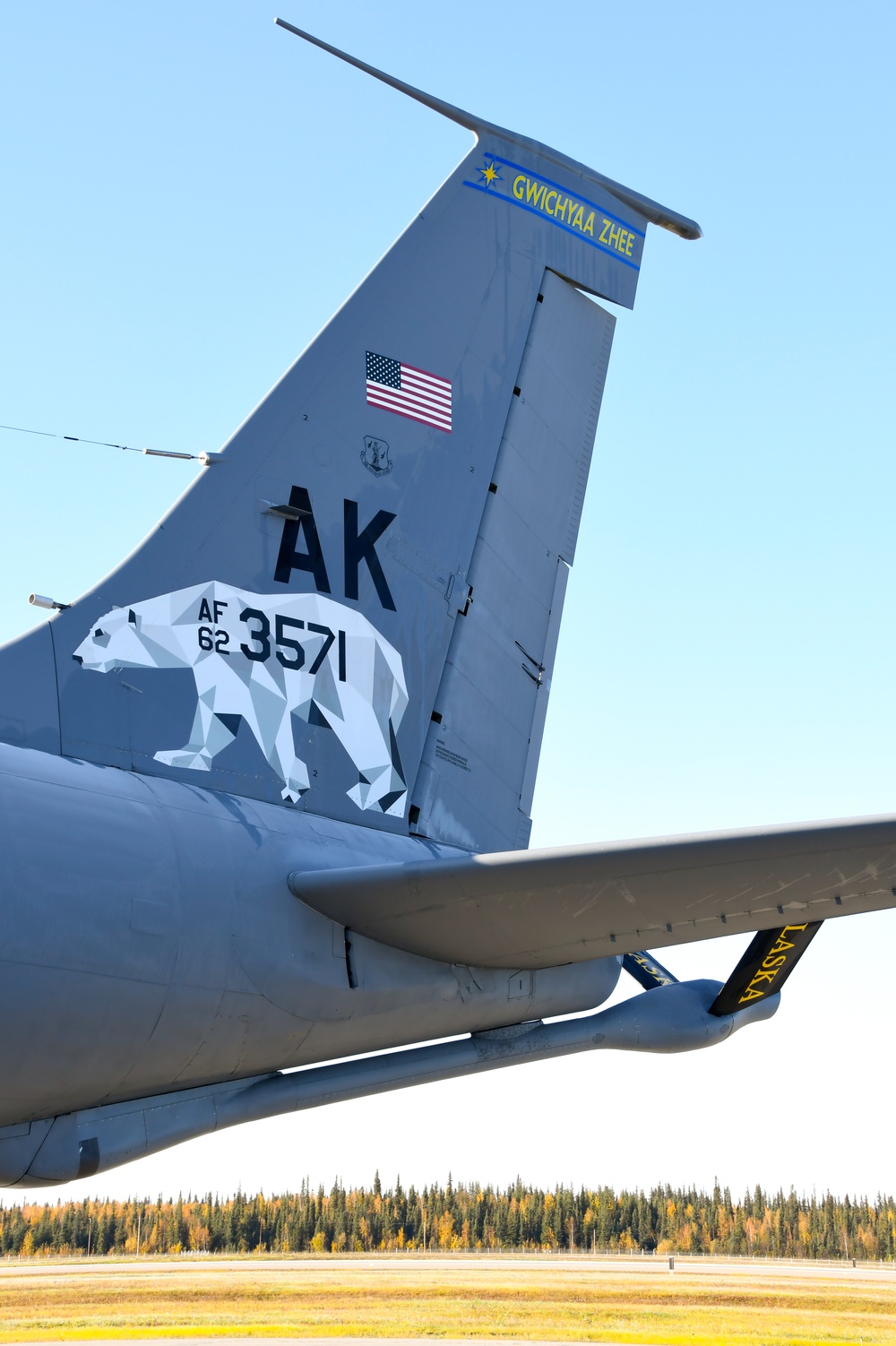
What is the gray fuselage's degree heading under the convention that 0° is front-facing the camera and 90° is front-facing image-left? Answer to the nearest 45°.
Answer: approximately 45°
